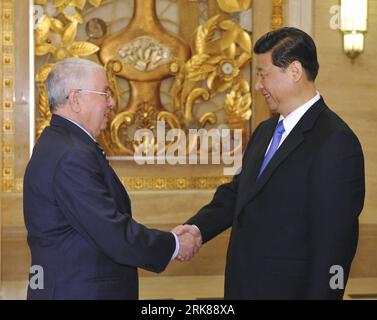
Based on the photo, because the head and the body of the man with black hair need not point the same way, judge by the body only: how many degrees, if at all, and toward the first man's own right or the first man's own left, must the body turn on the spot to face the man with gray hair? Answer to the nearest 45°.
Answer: approximately 45° to the first man's own right

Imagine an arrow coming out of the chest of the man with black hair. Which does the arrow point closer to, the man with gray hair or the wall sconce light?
the man with gray hair

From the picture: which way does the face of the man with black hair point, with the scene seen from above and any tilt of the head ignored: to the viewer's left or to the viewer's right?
to the viewer's left

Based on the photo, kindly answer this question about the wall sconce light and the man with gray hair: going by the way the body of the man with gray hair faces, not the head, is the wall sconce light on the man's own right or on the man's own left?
on the man's own left

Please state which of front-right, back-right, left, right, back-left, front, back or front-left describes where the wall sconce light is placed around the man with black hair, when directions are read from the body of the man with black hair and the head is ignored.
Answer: back-right

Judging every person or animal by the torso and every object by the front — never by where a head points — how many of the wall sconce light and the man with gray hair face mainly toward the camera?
1

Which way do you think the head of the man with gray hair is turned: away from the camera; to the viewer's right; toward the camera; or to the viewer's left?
to the viewer's right

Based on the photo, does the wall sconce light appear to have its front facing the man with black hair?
yes

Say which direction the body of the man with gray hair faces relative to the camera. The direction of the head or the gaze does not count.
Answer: to the viewer's right
